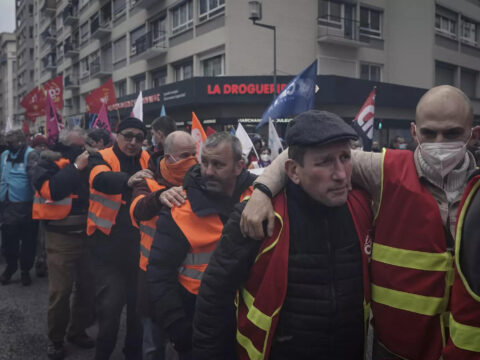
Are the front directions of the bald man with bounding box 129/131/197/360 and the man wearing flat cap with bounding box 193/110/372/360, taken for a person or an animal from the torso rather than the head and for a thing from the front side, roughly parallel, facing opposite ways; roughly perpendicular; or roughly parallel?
roughly parallel

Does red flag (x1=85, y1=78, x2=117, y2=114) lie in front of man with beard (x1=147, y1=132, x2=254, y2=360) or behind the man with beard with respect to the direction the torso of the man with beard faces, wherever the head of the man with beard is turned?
behind

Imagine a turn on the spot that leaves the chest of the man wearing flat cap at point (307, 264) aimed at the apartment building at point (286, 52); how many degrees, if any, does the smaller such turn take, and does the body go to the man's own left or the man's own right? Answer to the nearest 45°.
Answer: approximately 135° to the man's own left

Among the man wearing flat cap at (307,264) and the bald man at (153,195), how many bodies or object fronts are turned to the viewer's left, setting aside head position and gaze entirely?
0

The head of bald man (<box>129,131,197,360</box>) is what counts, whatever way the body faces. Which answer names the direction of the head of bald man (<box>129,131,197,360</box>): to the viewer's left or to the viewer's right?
to the viewer's right

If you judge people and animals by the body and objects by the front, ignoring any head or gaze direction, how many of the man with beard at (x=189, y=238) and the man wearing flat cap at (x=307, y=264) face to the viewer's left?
0

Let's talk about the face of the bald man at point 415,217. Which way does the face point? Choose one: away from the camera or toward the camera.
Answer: toward the camera

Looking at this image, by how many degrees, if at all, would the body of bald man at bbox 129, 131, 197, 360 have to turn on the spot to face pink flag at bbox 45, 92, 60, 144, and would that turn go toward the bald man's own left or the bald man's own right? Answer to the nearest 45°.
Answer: approximately 135° to the bald man's own left

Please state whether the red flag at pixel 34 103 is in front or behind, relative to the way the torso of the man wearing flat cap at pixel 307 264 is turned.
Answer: behind

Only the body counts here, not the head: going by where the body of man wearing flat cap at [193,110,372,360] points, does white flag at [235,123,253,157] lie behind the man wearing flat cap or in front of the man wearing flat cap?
behind

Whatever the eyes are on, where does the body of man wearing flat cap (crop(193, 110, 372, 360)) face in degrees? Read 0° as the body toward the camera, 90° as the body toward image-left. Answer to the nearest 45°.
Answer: approximately 315°

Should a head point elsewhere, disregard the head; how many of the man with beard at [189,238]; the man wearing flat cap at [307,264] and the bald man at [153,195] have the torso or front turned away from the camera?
0

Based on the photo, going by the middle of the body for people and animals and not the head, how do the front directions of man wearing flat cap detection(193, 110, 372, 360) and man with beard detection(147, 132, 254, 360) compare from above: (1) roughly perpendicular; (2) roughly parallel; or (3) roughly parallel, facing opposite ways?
roughly parallel

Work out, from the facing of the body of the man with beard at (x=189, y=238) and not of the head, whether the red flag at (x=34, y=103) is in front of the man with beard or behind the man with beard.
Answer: behind
